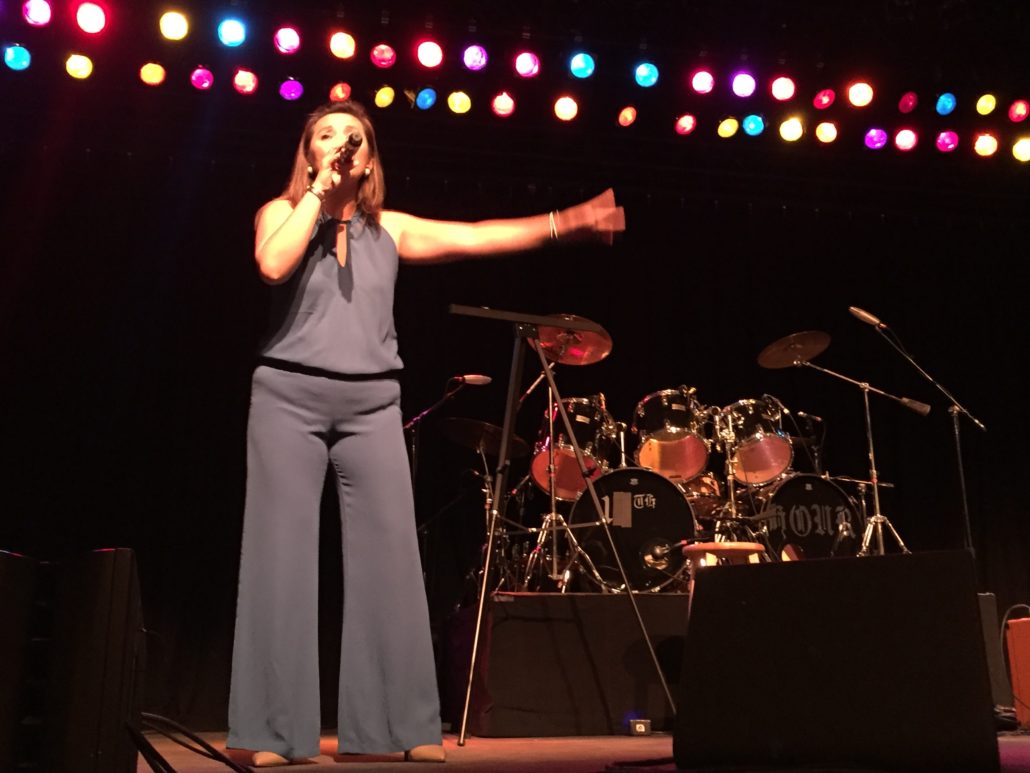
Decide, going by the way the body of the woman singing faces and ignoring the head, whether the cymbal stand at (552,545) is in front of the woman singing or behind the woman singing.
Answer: behind

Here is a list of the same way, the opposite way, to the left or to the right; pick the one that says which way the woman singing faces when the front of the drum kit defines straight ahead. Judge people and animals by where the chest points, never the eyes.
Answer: the same way

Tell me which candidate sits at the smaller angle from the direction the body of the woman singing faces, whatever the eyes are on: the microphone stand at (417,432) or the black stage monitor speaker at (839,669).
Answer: the black stage monitor speaker

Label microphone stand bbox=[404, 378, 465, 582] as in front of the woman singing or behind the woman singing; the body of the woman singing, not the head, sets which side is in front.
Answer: behind

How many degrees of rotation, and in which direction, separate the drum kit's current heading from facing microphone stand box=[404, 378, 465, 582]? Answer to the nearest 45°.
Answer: approximately 45° to its right

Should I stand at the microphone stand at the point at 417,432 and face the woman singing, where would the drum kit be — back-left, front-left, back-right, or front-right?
back-left

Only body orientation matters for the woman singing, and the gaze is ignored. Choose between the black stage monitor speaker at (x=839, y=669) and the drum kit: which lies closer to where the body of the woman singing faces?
the black stage monitor speaker

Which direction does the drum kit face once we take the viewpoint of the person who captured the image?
facing the viewer

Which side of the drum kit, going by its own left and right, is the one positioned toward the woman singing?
front

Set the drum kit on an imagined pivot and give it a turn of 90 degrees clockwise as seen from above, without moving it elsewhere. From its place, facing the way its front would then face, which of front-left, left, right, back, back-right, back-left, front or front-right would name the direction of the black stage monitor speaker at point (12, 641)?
left

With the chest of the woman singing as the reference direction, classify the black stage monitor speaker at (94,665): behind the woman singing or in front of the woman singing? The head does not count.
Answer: in front

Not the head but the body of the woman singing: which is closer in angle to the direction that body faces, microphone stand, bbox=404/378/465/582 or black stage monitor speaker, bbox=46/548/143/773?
the black stage monitor speaker

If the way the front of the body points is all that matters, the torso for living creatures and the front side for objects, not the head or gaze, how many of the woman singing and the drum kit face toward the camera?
2

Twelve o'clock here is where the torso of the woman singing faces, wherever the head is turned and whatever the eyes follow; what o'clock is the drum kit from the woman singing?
The drum kit is roughly at 7 o'clock from the woman singing.

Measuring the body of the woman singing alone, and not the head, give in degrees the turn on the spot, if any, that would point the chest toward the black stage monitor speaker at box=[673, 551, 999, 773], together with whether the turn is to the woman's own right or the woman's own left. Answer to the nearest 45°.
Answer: approximately 45° to the woman's own left

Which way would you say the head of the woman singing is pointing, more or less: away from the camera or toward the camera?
toward the camera
